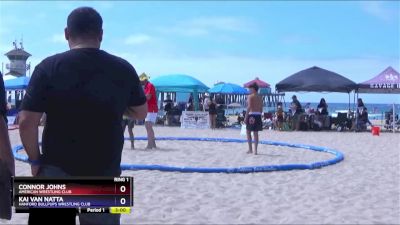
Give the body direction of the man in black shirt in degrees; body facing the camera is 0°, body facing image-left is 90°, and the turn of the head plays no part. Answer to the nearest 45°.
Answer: approximately 180°

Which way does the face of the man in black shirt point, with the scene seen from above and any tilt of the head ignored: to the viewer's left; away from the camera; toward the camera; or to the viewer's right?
away from the camera

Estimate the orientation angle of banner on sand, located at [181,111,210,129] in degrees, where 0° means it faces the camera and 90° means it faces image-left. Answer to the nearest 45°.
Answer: approximately 0°

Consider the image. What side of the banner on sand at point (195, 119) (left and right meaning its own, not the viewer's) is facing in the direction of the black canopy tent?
left

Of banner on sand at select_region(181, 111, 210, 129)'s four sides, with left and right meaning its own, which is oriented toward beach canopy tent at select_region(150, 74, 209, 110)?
back

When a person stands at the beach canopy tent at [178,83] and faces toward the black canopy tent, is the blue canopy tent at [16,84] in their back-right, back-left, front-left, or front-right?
back-right
